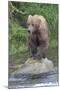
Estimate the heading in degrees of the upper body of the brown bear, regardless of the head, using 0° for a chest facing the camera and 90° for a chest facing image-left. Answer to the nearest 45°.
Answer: approximately 45°
